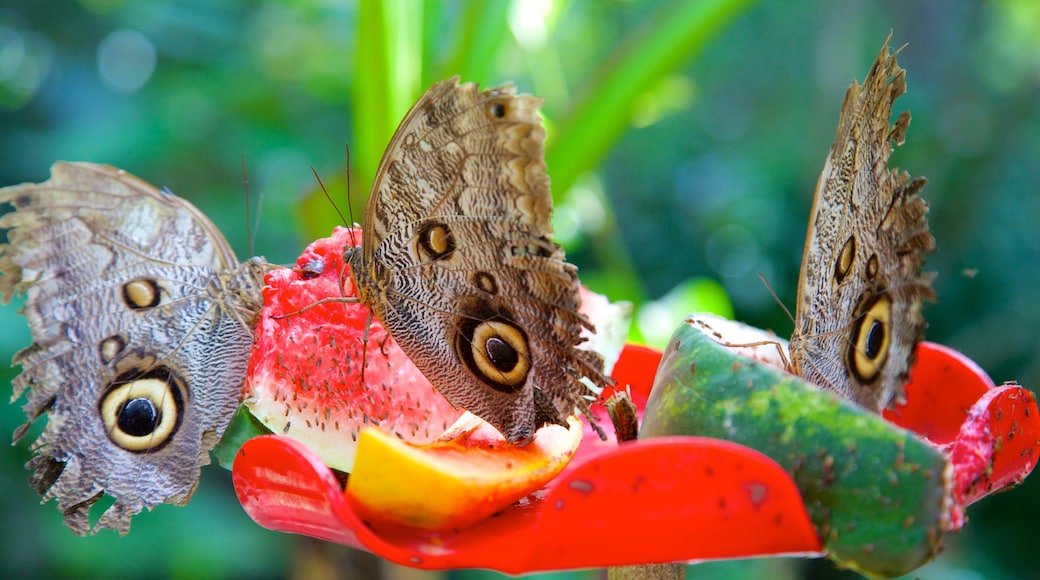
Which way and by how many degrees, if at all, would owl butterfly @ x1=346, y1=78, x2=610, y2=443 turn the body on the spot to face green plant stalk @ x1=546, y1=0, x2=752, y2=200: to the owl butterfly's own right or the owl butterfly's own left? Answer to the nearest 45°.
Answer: approximately 90° to the owl butterfly's own right

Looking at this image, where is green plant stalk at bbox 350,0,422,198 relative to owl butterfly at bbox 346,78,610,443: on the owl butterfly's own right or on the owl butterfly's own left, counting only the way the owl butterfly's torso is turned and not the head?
on the owl butterfly's own right

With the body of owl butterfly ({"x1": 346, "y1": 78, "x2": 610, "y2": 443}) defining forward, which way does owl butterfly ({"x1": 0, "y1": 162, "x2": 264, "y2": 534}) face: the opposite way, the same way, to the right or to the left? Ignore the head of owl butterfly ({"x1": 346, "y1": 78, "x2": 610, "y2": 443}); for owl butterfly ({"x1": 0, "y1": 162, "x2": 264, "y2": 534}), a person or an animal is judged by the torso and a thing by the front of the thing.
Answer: the opposite way

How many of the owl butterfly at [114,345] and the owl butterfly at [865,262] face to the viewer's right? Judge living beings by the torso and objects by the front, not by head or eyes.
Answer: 1

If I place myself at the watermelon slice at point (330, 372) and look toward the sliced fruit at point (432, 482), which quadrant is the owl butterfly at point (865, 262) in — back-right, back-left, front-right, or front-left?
front-left

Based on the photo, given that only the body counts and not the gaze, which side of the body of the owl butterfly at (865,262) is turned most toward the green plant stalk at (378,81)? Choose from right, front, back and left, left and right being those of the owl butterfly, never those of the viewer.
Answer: front

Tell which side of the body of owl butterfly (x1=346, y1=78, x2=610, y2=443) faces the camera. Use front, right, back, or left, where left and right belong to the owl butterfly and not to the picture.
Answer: left

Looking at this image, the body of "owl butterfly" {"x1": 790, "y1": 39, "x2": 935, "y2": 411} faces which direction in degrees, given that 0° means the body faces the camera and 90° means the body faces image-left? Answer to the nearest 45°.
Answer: approximately 135°

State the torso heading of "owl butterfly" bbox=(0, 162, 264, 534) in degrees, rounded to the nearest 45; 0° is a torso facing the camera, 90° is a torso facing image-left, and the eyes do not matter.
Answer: approximately 270°
